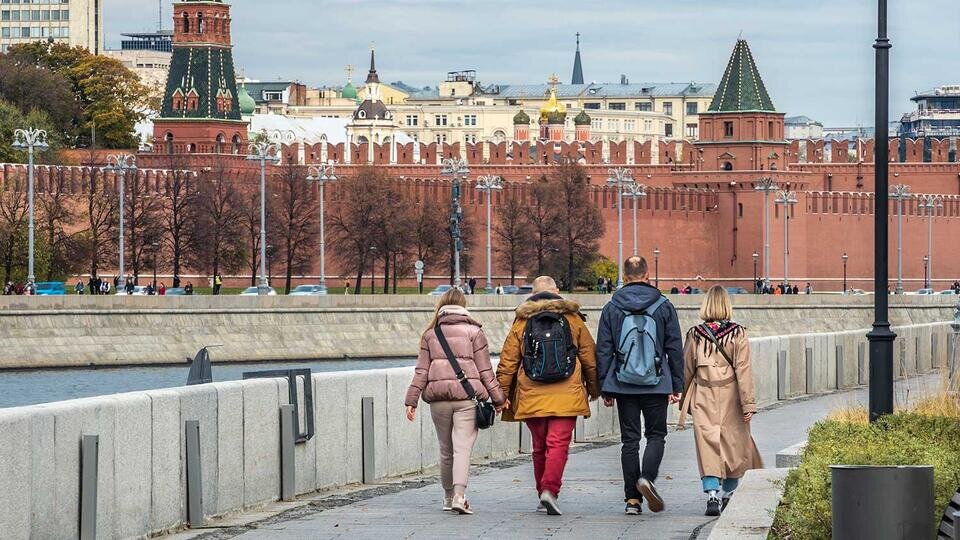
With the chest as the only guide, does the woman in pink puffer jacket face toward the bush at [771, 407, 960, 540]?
no

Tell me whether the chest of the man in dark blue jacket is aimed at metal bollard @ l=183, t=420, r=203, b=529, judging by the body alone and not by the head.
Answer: no

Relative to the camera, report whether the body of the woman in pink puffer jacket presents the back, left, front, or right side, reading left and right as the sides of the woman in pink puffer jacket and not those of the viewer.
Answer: back

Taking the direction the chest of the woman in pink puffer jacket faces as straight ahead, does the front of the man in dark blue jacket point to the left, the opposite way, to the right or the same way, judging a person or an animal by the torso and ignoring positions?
the same way

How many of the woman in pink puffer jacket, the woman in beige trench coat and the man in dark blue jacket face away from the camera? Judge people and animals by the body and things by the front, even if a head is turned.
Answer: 3

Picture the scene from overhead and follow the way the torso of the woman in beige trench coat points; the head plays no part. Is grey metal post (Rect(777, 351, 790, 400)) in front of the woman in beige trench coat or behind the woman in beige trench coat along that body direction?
in front

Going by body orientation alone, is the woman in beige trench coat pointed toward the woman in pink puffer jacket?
no

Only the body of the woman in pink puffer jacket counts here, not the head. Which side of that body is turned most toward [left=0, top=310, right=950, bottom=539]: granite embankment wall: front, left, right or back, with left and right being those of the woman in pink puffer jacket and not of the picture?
left

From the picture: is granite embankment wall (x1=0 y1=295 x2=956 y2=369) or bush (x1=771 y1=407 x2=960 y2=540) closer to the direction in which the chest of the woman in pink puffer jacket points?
the granite embankment wall

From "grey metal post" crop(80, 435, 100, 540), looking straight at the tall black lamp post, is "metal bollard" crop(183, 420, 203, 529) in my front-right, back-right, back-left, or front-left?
front-left

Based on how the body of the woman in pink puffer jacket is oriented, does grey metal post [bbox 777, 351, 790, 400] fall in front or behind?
in front

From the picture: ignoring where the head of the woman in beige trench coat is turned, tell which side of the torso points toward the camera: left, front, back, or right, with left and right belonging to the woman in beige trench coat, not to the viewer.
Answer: back

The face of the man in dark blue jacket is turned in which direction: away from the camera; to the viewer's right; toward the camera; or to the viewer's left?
away from the camera

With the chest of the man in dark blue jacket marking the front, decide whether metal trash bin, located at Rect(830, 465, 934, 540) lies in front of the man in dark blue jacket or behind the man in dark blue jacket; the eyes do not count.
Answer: behind

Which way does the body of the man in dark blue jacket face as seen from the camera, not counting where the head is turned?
away from the camera

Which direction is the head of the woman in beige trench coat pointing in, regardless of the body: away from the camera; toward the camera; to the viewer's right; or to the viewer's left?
away from the camera
